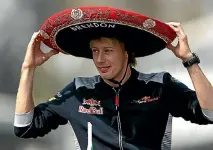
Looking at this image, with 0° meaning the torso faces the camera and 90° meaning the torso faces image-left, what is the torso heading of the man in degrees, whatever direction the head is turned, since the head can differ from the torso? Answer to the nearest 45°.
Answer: approximately 0°

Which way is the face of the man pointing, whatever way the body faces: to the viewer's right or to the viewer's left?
to the viewer's left
